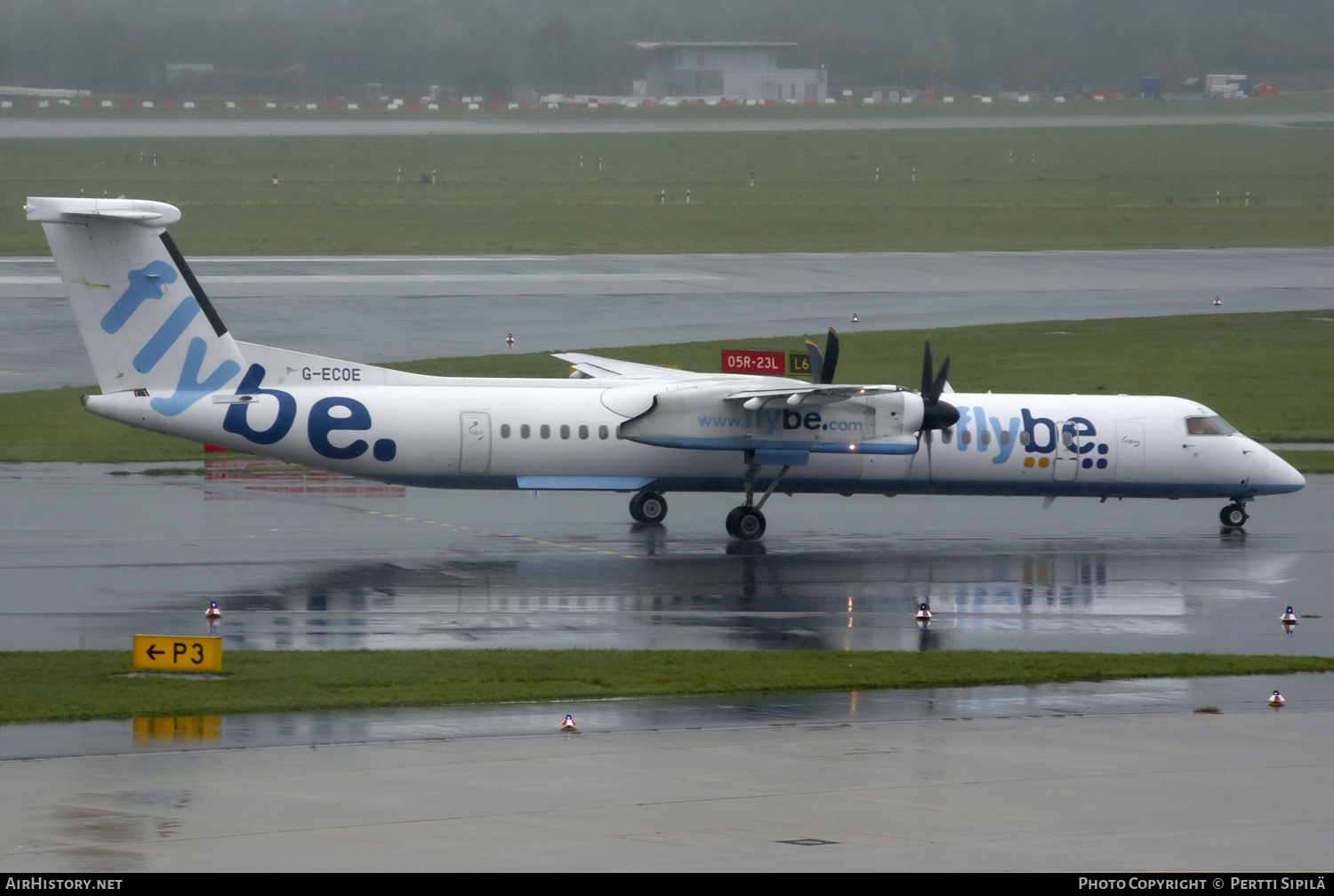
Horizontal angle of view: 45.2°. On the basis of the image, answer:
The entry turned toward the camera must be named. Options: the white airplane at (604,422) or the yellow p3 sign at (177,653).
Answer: the yellow p3 sign

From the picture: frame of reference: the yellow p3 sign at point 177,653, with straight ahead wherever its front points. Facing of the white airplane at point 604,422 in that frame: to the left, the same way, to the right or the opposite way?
to the left

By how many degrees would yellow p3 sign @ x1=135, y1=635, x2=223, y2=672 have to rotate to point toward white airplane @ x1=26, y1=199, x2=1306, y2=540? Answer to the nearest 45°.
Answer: approximately 135° to its left

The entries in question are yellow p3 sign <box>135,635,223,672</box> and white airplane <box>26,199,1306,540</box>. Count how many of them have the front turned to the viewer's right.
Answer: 1

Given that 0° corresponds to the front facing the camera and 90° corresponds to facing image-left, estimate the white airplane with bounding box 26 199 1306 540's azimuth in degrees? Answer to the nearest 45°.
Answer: approximately 270°

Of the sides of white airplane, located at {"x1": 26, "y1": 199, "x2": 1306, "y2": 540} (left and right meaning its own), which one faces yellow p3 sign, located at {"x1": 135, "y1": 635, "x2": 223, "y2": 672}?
right

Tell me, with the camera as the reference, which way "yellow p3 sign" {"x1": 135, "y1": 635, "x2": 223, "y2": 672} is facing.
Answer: facing the viewer
